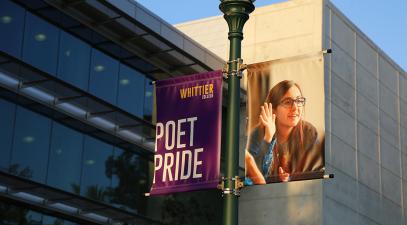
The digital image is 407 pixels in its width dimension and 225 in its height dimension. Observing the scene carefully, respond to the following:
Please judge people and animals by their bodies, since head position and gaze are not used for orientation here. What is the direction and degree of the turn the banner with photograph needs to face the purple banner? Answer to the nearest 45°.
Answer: approximately 45° to its right

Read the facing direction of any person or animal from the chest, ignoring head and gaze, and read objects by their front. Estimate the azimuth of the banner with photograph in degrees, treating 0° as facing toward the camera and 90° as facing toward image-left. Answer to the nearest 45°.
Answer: approximately 45°
